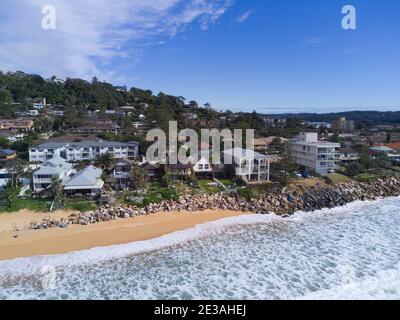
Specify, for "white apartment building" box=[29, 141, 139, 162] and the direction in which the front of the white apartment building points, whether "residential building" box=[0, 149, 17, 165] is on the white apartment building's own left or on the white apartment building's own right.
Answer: on the white apartment building's own right

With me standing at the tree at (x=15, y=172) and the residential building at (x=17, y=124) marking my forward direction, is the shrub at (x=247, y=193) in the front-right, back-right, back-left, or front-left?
back-right

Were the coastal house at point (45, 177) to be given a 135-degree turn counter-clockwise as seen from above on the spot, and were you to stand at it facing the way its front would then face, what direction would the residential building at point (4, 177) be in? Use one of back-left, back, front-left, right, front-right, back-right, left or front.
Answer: left

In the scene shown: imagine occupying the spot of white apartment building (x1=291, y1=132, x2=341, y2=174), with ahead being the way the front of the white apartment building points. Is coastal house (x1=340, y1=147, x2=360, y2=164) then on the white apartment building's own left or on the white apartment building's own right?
on the white apartment building's own left

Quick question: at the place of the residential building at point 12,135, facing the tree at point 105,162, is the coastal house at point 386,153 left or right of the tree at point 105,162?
left

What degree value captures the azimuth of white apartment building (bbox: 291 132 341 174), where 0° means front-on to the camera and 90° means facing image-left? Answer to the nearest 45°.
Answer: approximately 315°

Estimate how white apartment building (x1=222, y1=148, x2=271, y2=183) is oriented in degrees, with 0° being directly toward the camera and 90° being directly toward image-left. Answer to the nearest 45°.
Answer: approximately 315°

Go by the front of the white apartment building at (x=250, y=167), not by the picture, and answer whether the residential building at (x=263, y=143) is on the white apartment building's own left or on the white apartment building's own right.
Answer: on the white apartment building's own left

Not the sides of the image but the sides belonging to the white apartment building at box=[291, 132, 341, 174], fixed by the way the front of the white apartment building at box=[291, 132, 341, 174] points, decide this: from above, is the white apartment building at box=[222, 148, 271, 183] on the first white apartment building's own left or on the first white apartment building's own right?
on the first white apartment building's own right

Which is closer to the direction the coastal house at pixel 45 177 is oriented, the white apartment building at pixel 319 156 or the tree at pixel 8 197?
the tree

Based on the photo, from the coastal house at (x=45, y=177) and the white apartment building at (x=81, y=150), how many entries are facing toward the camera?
2

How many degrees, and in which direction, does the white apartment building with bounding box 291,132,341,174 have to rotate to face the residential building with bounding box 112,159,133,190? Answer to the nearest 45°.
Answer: approximately 90° to its right

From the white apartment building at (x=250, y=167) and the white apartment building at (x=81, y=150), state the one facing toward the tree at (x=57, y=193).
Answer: the white apartment building at (x=81, y=150)

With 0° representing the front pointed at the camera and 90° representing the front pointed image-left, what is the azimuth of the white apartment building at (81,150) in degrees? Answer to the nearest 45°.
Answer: approximately 0°
